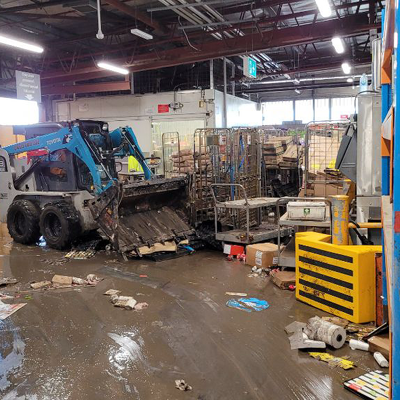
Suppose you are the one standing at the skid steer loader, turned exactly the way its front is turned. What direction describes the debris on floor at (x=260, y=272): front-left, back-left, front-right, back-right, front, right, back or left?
front

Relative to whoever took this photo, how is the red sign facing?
facing the viewer

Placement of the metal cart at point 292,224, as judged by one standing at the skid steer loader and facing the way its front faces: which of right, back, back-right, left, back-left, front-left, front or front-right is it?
front

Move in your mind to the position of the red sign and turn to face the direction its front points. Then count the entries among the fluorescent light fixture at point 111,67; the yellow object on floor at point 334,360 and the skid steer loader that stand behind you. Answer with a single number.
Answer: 0

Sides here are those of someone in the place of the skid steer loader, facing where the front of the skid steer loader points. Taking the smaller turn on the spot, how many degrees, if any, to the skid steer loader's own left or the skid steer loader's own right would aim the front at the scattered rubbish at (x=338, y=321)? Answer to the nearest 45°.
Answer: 0° — it already faces it

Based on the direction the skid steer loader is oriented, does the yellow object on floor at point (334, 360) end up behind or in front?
in front

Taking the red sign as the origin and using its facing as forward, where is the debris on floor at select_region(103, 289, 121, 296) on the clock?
The debris on floor is roughly at 12 o'clock from the red sign.

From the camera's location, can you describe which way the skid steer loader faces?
facing the viewer and to the right of the viewer

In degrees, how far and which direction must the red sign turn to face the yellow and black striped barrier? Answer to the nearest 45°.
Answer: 0° — it already faces it

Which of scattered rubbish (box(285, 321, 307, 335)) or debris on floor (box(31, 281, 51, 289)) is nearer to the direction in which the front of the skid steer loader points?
the scattered rubbish

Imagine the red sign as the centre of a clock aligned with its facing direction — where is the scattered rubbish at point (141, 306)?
The scattered rubbish is roughly at 12 o'clock from the red sign.

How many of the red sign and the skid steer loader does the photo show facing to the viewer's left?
0

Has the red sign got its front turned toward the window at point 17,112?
no

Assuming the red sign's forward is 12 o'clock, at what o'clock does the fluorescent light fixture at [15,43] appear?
The fluorescent light fixture is roughly at 1 o'clock from the red sign.

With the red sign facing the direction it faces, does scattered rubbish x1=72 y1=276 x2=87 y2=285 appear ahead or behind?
ahead

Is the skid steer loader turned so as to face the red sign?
no

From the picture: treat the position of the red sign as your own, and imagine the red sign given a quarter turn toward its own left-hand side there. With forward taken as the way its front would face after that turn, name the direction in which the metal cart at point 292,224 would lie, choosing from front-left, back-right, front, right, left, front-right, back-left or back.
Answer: right

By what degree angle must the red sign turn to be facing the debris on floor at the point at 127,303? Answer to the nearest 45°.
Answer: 0° — it already faces it

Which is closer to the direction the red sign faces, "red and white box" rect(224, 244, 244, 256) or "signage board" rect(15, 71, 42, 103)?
the red and white box

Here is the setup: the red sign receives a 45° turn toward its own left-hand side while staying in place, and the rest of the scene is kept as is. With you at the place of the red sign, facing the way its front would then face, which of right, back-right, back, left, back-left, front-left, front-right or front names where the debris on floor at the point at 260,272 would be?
front-right
